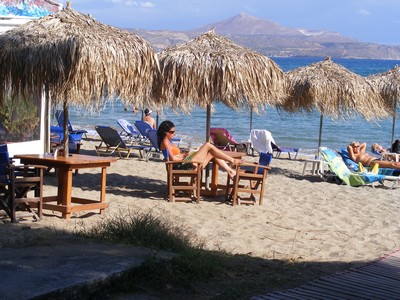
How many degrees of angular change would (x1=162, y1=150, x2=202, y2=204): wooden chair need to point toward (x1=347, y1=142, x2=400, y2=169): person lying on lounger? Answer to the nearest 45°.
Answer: approximately 45° to its left

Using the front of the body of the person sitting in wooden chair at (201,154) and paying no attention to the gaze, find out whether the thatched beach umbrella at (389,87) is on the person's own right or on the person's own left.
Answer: on the person's own left

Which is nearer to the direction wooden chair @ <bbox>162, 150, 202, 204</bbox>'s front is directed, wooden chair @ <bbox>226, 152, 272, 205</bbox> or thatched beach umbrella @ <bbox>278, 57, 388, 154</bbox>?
the wooden chair

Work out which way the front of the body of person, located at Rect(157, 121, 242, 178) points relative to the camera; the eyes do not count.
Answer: to the viewer's right

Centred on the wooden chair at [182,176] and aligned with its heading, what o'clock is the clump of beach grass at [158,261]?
The clump of beach grass is roughly at 3 o'clock from the wooden chair.

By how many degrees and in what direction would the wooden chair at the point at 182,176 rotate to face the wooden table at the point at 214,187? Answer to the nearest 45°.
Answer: approximately 45° to its left

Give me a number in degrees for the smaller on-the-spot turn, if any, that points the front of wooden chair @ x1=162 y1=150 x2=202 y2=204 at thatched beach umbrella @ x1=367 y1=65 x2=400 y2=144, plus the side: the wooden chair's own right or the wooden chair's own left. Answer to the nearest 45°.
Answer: approximately 45° to the wooden chair's own left

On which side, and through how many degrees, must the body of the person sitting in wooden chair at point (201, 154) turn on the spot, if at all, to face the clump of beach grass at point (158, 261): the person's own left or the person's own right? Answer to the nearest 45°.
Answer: approximately 90° to the person's own right

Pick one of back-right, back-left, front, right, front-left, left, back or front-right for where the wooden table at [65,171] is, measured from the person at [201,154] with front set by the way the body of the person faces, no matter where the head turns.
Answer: back-right

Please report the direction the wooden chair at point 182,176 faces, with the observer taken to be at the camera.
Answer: facing to the right of the viewer
